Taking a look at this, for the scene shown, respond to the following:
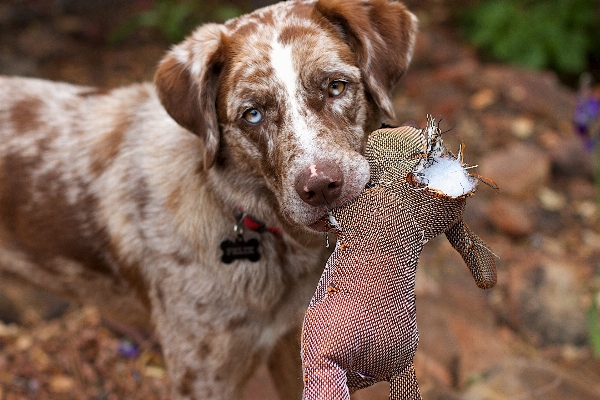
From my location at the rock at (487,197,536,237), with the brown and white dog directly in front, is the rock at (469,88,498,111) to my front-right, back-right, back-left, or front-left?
back-right

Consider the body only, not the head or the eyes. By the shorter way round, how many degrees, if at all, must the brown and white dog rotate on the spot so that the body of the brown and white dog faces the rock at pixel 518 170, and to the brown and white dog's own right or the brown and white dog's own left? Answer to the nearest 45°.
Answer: approximately 90° to the brown and white dog's own left

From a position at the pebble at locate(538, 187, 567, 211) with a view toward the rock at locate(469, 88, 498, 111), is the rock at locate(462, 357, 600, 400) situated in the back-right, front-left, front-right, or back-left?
back-left

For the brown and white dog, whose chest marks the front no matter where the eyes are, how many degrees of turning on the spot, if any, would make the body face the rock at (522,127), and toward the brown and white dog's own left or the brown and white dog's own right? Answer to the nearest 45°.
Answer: approximately 90° to the brown and white dog's own left

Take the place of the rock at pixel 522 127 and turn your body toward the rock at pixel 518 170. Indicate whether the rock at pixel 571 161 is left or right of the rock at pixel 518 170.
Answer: left

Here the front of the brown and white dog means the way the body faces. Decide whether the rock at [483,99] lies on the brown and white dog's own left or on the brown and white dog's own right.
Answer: on the brown and white dog's own left

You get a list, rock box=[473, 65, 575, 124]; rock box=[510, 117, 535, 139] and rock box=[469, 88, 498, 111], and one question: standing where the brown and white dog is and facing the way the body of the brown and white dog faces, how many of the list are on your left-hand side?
3

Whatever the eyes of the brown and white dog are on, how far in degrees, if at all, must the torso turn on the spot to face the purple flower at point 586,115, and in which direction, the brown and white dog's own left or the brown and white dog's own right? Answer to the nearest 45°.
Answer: approximately 45° to the brown and white dog's own left

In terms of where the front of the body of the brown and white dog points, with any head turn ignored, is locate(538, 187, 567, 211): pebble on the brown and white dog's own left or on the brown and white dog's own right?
on the brown and white dog's own left

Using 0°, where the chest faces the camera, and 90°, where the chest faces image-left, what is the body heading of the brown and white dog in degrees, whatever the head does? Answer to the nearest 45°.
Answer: approximately 315°

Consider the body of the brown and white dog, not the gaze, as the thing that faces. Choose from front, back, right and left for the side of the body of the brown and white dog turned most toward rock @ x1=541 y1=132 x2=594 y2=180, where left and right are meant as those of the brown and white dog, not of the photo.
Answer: left
